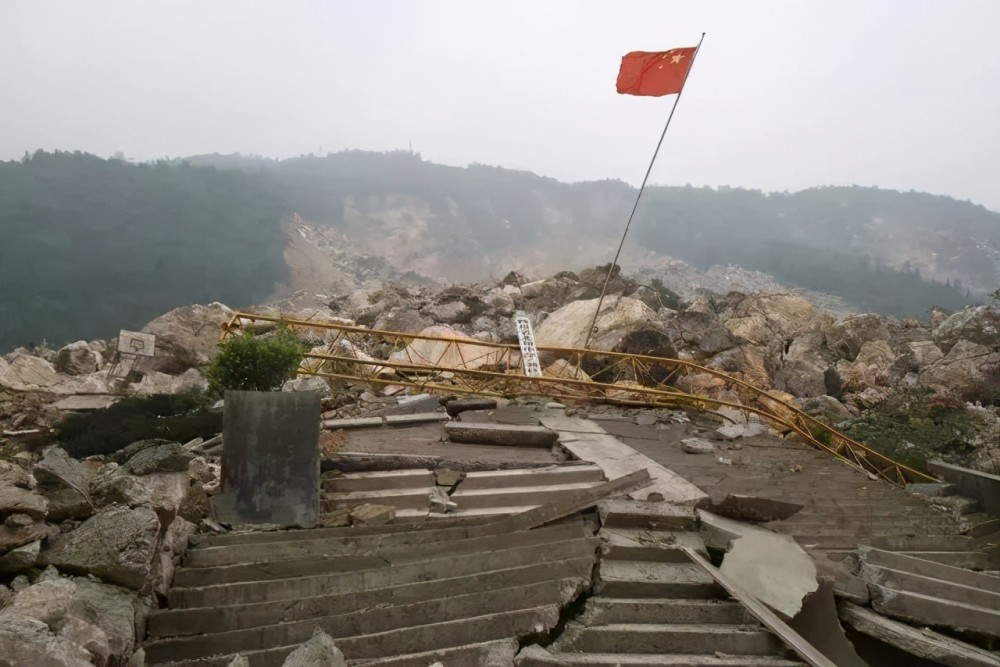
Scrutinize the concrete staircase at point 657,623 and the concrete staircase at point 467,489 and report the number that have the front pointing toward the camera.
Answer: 2

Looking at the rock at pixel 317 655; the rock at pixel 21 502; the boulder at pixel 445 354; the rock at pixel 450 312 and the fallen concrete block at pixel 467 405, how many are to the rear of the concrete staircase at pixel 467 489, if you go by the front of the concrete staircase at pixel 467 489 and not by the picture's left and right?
3

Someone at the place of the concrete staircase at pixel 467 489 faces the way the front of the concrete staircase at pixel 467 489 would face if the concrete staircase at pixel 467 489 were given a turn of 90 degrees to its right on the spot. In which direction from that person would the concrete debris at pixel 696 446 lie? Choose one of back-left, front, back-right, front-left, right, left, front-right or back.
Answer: back-right

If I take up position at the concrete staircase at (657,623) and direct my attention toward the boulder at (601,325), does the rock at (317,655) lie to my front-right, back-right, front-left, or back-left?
back-left

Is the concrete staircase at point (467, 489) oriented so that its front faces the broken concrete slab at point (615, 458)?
no

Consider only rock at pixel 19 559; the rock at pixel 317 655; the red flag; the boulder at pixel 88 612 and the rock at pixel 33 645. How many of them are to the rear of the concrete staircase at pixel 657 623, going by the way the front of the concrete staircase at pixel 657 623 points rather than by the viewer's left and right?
1

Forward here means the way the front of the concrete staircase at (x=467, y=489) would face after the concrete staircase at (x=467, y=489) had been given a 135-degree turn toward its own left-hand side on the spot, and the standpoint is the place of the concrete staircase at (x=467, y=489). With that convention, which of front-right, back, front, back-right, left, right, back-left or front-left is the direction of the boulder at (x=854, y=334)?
front

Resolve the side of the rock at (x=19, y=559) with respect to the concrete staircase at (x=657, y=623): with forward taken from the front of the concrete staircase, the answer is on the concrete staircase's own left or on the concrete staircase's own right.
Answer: on the concrete staircase's own right

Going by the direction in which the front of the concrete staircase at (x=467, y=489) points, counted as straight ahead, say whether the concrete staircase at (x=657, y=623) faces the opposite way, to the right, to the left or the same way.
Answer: the same way

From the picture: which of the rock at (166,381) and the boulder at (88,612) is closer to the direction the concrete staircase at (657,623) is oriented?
the boulder

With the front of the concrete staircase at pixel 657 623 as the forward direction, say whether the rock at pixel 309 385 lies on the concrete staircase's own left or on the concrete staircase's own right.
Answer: on the concrete staircase's own right

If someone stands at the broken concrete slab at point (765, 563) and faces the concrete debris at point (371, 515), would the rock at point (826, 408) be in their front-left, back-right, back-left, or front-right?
back-right

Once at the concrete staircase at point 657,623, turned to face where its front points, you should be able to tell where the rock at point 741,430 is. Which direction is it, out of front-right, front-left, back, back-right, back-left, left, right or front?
back

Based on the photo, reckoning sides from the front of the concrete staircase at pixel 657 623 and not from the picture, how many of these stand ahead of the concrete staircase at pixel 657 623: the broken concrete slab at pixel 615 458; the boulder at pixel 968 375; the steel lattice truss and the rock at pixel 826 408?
0

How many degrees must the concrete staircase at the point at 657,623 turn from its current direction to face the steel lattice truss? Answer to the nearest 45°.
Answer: approximately 180°

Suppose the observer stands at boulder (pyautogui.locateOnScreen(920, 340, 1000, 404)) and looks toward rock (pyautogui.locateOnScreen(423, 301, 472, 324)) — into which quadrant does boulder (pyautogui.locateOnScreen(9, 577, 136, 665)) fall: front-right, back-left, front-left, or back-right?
front-left

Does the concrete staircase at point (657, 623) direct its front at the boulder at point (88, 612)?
no
